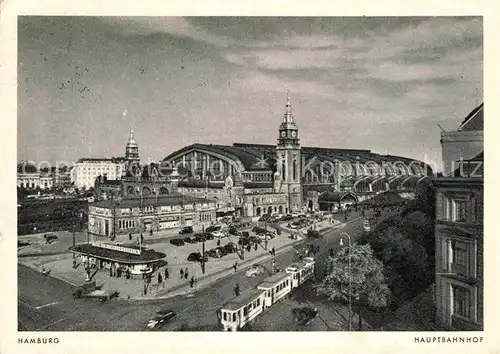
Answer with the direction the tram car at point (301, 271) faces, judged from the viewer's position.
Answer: facing away from the viewer and to the right of the viewer

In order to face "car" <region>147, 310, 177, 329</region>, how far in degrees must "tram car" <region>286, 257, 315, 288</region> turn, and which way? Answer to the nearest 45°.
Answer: approximately 180°

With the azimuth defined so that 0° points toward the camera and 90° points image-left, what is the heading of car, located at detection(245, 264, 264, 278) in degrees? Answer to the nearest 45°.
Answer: approximately 45°

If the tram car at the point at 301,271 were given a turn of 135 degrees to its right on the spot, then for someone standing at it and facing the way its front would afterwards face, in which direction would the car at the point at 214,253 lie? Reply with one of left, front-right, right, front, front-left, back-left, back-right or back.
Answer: back-right
